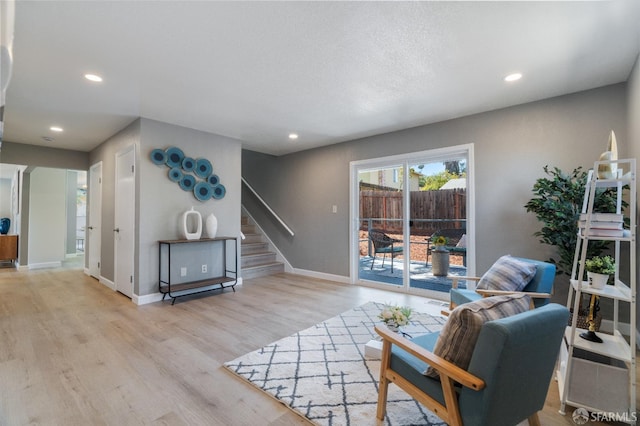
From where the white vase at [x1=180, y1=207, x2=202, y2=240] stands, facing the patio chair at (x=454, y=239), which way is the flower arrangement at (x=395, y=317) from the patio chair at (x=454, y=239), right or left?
right

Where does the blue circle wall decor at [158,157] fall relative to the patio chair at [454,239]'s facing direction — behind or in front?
in front

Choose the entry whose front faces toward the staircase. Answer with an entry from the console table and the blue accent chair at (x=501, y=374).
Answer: the blue accent chair

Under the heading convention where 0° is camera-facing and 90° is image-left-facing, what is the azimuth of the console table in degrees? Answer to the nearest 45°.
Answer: approximately 315°

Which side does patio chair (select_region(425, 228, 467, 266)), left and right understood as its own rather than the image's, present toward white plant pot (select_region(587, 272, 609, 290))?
left

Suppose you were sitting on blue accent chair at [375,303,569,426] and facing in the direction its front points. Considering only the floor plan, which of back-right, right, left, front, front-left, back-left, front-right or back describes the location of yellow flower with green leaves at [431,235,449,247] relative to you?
front-right

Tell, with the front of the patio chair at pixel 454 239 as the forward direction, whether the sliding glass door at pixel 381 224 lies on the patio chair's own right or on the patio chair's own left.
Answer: on the patio chair's own right

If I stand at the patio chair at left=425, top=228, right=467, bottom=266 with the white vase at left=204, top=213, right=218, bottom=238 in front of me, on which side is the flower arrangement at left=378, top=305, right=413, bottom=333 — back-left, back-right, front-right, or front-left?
front-left

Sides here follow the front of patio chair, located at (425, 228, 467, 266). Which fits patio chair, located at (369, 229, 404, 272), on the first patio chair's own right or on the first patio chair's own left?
on the first patio chair's own right

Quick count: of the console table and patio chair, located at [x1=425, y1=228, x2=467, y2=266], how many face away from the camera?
0

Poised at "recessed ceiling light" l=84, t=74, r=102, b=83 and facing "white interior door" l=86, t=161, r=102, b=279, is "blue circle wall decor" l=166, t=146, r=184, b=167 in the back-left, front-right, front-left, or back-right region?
front-right

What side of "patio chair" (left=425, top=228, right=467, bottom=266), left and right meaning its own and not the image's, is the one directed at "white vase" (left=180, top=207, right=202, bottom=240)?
front

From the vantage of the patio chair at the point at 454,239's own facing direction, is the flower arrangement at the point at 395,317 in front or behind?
in front

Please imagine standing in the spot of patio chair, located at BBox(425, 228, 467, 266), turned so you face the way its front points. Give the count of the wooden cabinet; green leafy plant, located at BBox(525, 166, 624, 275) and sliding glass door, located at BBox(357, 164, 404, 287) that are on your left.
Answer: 1
